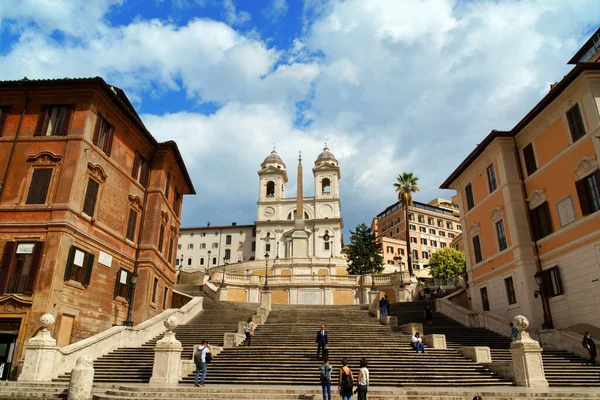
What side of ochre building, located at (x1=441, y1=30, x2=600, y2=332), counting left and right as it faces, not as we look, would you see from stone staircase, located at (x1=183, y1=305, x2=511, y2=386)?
front

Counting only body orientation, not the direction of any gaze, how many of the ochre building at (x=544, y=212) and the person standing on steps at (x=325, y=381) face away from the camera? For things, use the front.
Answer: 1

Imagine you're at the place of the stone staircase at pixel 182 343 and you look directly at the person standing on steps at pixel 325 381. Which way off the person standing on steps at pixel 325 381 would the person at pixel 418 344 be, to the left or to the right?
left

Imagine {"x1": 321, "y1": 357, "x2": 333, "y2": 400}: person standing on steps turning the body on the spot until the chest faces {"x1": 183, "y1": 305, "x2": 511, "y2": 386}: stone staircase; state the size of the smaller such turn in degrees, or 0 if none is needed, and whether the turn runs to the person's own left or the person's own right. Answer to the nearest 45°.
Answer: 0° — they already face it

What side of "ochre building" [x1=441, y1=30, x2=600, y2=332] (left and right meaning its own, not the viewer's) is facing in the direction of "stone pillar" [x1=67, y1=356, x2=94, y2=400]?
front

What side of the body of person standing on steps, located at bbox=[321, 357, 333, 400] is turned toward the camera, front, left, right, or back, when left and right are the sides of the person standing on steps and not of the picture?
back

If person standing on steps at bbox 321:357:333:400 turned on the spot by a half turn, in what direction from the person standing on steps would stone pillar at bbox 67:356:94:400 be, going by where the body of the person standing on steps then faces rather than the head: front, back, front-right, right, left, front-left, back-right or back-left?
right

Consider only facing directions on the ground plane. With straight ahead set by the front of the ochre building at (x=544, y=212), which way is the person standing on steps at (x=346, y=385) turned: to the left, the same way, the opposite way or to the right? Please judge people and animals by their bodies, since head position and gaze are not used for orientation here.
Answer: to the right

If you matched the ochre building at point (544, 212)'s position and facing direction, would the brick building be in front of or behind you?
in front

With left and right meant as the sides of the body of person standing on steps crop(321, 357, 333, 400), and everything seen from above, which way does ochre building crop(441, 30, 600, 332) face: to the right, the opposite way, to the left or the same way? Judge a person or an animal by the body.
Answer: to the left

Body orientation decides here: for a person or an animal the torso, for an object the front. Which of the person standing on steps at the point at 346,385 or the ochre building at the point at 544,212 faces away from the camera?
the person standing on steps

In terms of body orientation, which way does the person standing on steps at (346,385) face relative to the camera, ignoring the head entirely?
away from the camera

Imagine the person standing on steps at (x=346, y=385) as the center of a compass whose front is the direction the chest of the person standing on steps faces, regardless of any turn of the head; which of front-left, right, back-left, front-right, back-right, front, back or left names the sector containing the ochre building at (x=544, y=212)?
front-right

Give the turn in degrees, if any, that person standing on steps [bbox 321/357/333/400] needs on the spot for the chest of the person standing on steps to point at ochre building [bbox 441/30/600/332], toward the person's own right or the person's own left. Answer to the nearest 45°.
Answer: approximately 45° to the person's own right

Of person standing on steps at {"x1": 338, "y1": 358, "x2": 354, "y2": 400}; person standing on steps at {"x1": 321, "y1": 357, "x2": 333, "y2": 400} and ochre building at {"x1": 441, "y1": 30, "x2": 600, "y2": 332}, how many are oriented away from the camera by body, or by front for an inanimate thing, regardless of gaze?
2

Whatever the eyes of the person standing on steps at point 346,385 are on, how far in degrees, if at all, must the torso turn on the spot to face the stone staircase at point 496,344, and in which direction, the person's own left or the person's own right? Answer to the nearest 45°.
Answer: approximately 45° to the person's own right

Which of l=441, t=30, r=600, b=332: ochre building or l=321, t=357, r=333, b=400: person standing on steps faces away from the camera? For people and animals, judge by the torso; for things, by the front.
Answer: the person standing on steps
